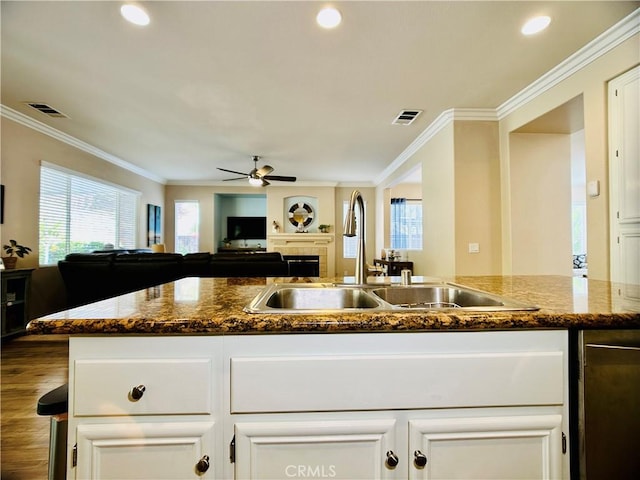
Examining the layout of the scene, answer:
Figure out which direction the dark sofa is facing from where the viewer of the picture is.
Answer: facing away from the viewer

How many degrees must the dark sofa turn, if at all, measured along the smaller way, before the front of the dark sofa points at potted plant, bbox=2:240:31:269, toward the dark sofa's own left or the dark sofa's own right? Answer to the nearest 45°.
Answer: approximately 90° to the dark sofa's own left

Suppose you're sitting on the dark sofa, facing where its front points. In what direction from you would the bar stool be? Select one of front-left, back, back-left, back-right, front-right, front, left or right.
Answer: back

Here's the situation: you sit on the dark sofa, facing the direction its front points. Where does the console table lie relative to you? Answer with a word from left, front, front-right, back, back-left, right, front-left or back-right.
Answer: right

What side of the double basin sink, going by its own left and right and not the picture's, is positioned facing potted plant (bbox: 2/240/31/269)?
right

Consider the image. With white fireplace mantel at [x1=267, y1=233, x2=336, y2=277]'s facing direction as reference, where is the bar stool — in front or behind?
in front

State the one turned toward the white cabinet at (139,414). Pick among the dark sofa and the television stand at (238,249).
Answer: the television stand

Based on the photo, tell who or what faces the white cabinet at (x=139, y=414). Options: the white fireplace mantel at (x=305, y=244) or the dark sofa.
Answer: the white fireplace mantel

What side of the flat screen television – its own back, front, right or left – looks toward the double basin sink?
front

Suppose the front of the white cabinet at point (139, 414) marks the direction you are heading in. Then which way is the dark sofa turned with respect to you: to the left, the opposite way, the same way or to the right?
the opposite way

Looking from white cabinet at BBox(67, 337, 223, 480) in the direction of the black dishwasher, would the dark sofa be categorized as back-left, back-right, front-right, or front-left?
back-left

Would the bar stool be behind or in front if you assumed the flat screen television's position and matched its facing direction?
in front

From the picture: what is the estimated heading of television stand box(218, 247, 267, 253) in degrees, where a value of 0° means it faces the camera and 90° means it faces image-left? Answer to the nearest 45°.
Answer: approximately 0°
